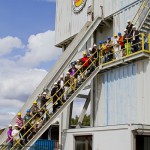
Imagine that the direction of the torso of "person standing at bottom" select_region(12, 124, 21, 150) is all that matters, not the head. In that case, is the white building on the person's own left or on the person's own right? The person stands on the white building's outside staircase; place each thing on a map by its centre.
on the person's own left
